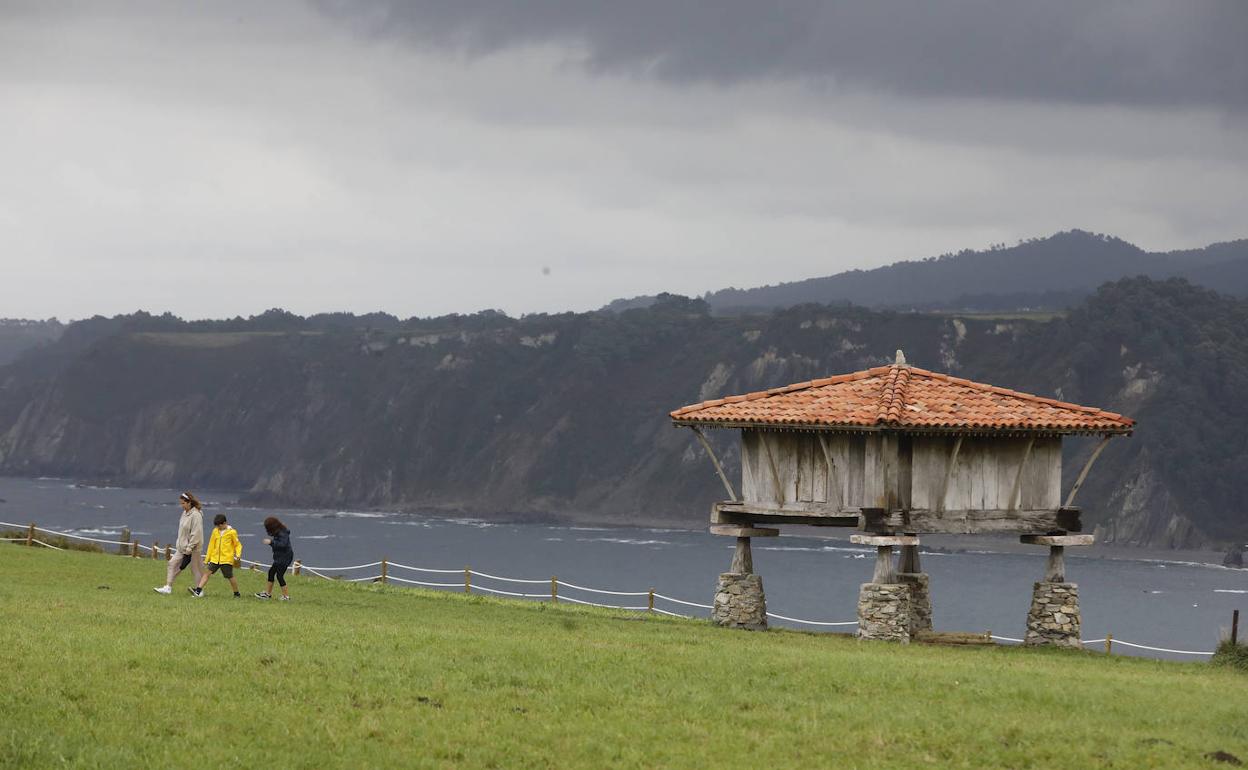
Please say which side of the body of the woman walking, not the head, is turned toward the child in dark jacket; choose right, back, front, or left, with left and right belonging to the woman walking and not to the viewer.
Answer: back

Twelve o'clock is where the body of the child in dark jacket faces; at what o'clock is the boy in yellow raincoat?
The boy in yellow raincoat is roughly at 11 o'clock from the child in dark jacket.

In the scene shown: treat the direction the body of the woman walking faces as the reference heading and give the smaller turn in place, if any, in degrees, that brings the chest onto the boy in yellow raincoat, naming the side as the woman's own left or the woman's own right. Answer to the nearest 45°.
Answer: approximately 135° to the woman's own left

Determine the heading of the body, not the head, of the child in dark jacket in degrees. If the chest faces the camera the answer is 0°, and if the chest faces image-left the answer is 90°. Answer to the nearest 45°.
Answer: approximately 90°

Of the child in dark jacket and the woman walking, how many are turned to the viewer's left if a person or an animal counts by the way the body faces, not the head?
2

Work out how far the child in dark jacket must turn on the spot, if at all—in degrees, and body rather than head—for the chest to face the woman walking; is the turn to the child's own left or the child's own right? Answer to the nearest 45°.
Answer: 0° — they already face them

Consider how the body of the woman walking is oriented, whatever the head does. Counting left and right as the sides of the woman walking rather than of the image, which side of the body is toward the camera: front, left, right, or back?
left
